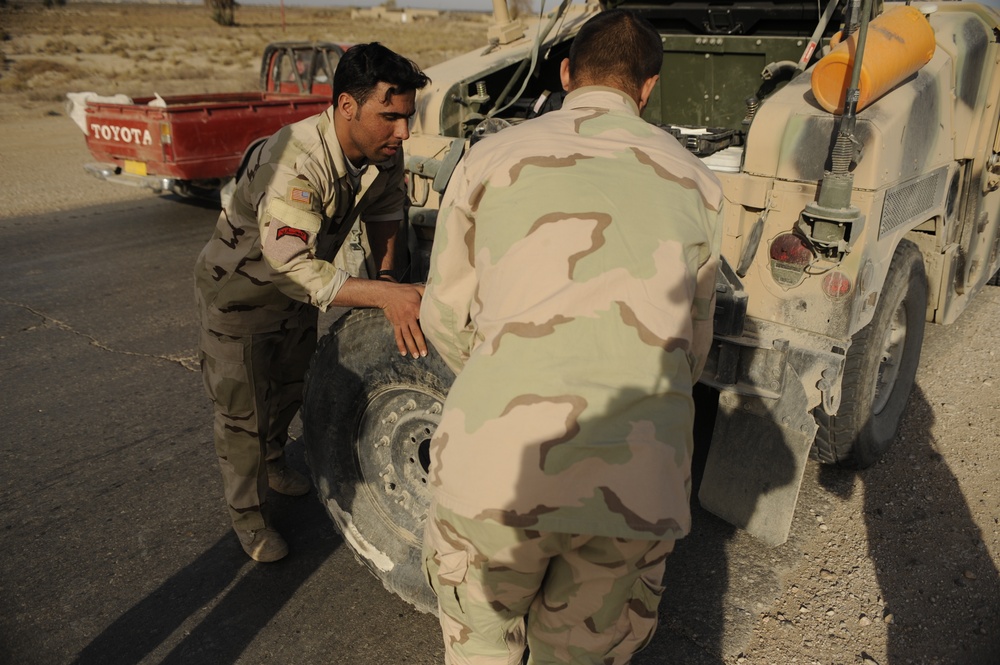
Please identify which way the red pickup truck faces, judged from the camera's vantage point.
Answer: facing away from the viewer and to the right of the viewer

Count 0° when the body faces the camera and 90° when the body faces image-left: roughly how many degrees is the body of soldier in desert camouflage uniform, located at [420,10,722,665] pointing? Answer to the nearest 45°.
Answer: approximately 180°

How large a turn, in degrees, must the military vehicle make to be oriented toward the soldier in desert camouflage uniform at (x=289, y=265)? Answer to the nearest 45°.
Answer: approximately 135° to its left

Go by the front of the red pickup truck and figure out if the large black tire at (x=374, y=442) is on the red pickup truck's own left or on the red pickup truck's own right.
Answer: on the red pickup truck's own right

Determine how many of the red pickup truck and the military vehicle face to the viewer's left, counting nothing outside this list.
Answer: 0

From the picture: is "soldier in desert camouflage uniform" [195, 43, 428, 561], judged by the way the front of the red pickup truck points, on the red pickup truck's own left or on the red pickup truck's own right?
on the red pickup truck's own right

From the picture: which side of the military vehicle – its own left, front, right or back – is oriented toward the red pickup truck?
left

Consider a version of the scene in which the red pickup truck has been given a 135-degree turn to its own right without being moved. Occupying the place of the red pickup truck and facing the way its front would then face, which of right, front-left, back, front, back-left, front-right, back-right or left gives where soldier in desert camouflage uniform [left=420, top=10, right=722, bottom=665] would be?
front

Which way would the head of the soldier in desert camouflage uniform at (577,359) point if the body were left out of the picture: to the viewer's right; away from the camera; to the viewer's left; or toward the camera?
away from the camera

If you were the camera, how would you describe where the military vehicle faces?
facing away from the viewer and to the right of the viewer
